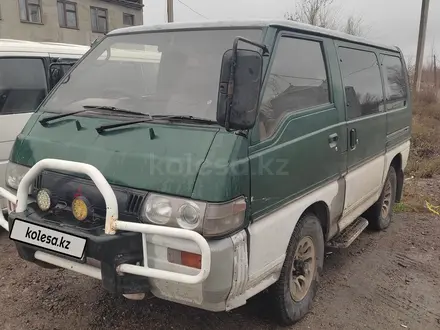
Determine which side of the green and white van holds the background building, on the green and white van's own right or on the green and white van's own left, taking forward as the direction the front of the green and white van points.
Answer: on the green and white van's own right

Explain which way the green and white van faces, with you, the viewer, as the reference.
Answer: facing the viewer and to the left of the viewer

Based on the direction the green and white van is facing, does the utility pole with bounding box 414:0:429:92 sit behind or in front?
behind

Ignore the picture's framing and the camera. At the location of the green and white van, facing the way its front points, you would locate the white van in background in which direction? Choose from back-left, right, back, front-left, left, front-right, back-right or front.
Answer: right

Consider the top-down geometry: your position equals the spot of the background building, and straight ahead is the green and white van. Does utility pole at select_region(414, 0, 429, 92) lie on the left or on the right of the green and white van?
left

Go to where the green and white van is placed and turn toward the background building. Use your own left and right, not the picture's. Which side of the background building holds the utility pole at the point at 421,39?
right
